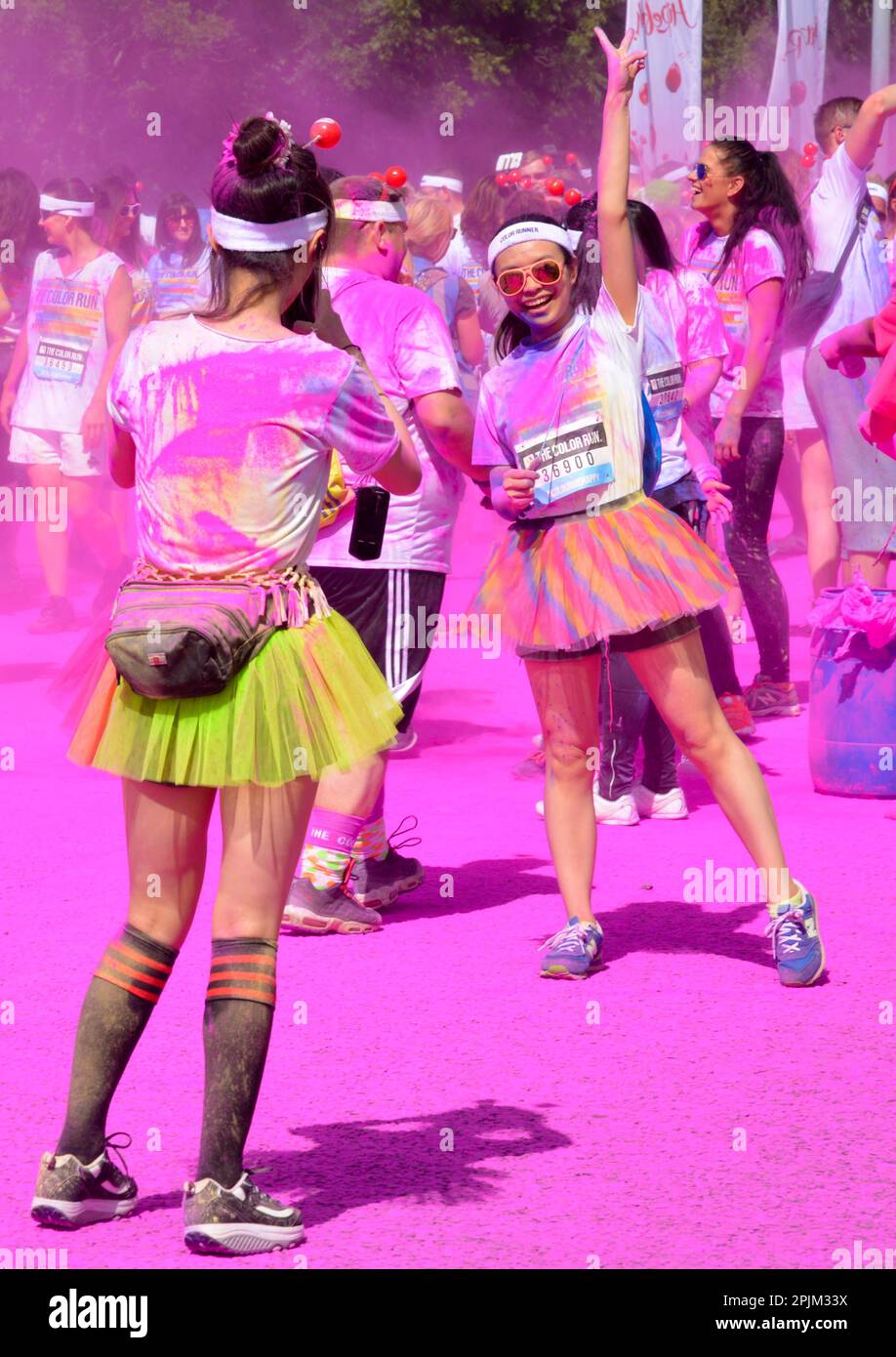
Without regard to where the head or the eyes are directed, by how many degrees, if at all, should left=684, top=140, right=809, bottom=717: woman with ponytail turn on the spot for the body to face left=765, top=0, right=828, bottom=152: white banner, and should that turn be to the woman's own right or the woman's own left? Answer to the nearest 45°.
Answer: approximately 135° to the woman's own right

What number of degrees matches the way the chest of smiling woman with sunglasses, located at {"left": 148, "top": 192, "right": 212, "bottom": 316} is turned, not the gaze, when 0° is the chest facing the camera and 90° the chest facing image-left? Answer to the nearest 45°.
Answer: approximately 0°

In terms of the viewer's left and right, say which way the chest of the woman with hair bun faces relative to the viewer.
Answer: facing away from the viewer and to the right of the viewer

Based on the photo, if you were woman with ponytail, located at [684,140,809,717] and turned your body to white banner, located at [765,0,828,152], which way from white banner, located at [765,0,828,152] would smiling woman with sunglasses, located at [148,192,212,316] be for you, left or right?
left

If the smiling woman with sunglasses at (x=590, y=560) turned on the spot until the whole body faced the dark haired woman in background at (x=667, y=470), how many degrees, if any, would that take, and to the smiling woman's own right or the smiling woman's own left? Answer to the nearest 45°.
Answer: approximately 180°

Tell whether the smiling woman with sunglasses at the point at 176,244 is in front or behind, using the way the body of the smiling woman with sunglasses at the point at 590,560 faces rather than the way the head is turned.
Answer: behind
